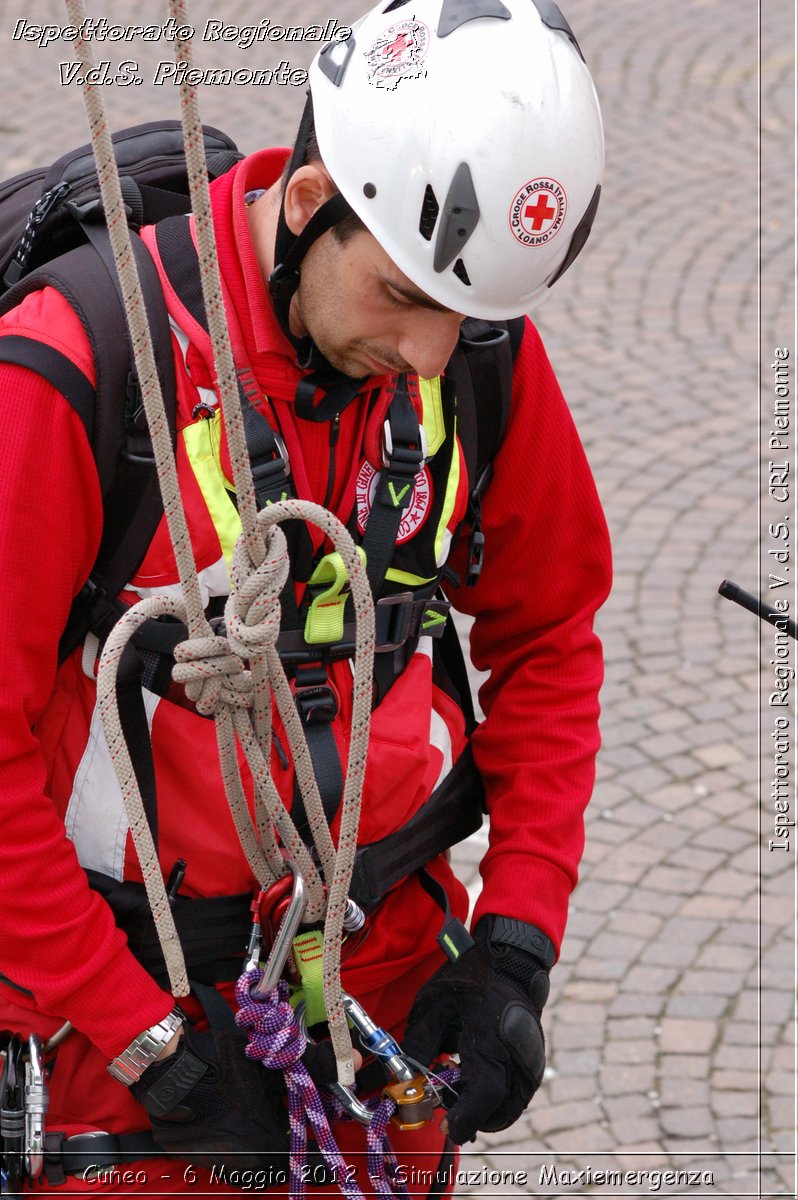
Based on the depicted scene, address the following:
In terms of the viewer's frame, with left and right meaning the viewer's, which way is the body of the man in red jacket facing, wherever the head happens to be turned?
facing the viewer and to the right of the viewer

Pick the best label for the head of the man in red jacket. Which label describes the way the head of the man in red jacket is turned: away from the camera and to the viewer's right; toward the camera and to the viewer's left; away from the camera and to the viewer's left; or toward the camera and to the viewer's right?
toward the camera and to the viewer's right
